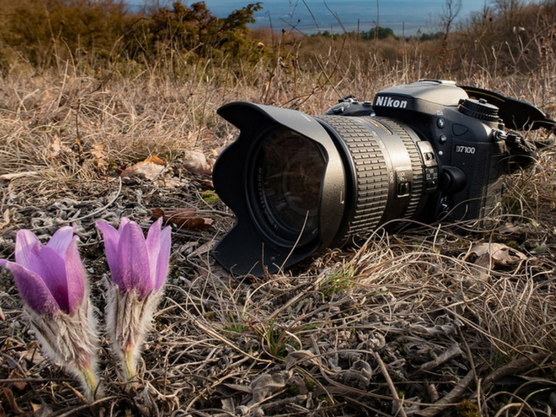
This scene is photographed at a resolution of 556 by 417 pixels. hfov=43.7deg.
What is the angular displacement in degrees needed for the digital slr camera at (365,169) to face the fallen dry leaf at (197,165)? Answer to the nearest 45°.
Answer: approximately 90° to its right

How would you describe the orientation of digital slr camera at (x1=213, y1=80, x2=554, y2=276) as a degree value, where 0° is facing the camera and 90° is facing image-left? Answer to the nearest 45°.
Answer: approximately 45°

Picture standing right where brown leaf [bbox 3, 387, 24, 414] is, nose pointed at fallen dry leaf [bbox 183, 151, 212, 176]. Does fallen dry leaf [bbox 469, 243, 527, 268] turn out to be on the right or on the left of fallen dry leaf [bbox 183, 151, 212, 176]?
right

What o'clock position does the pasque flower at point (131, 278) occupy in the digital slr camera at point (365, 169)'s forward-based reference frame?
The pasque flower is roughly at 11 o'clock from the digital slr camera.

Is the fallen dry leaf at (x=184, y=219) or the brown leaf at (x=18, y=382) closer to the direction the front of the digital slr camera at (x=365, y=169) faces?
the brown leaf

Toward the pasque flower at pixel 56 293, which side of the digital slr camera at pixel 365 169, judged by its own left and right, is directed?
front

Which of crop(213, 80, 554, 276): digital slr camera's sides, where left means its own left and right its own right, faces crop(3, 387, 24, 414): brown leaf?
front
